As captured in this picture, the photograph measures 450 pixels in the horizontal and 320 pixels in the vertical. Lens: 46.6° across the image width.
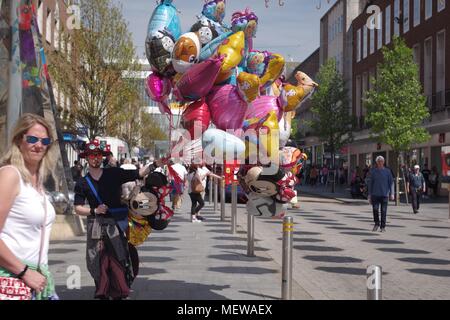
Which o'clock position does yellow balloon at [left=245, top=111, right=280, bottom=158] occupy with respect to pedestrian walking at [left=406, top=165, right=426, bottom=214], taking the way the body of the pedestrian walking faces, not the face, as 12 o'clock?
The yellow balloon is roughly at 12 o'clock from the pedestrian walking.

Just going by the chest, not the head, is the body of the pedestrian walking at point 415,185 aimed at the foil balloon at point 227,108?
yes

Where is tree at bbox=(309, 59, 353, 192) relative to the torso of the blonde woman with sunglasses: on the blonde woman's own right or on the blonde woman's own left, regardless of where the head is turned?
on the blonde woman's own left

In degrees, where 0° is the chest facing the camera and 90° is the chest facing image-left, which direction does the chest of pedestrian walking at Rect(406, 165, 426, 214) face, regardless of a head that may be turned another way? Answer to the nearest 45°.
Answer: approximately 0°

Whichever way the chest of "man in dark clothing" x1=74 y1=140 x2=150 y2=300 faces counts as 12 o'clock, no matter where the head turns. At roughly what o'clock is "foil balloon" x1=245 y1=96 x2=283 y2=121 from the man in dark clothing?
The foil balloon is roughly at 10 o'clock from the man in dark clothing.

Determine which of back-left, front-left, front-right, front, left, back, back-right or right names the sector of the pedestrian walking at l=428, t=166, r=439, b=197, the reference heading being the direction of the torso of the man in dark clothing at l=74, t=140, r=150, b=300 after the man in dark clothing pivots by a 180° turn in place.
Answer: front-right
